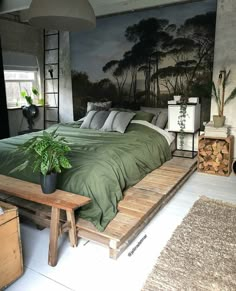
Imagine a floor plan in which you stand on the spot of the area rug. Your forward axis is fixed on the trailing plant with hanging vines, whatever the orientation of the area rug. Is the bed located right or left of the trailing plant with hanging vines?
left

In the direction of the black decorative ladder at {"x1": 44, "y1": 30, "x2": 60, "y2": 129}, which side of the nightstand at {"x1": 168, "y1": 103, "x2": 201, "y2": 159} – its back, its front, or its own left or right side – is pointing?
right

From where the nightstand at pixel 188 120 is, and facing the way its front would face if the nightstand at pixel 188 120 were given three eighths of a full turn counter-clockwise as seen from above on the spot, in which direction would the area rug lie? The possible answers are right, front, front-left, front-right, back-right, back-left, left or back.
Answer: right

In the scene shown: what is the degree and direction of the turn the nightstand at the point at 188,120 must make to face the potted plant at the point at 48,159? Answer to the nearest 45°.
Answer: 0° — it already faces it

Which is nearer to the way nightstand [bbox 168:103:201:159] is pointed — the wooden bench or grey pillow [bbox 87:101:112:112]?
the wooden bench

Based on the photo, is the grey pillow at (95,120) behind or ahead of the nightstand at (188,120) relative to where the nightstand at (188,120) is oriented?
ahead

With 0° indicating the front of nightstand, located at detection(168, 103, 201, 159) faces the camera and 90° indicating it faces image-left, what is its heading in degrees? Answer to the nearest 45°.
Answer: approximately 45°

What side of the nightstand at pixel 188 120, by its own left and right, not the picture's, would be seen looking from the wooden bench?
front

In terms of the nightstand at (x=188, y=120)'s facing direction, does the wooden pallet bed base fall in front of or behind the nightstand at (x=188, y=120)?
in front
